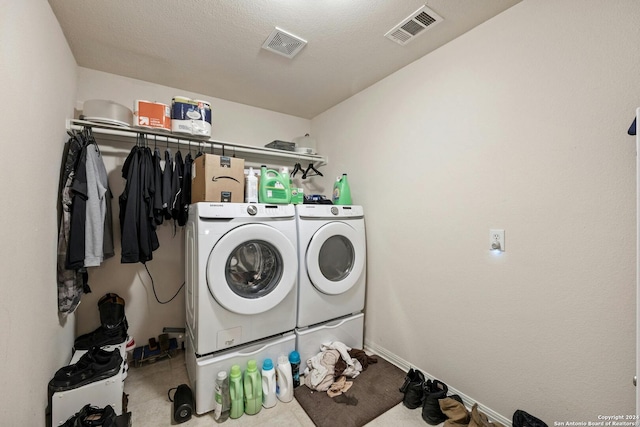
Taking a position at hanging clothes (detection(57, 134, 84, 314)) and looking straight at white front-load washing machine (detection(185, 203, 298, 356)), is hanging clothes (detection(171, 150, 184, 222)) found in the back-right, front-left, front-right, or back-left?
front-left

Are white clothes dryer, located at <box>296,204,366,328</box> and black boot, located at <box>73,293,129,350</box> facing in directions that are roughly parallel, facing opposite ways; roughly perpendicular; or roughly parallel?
roughly perpendicular

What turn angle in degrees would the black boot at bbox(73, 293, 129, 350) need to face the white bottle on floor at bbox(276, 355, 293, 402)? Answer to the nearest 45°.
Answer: approximately 135° to its left

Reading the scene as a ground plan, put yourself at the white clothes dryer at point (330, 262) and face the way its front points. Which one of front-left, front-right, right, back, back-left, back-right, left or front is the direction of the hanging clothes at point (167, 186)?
back-right

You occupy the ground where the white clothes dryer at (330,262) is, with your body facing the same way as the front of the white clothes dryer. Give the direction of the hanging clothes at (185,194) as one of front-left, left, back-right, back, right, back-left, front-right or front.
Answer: back-right

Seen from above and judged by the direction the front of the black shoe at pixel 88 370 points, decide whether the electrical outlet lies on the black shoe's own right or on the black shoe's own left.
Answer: on the black shoe's own left

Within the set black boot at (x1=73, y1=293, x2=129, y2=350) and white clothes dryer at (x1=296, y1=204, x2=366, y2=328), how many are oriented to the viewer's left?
1

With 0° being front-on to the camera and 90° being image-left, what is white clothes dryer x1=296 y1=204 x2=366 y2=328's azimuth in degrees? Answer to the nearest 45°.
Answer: approximately 315°

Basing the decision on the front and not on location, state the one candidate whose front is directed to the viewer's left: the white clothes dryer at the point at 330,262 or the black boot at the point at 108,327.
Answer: the black boot

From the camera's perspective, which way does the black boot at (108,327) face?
to the viewer's left

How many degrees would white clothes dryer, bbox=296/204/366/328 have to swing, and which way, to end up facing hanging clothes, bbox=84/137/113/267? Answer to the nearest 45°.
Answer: approximately 135° to its right
